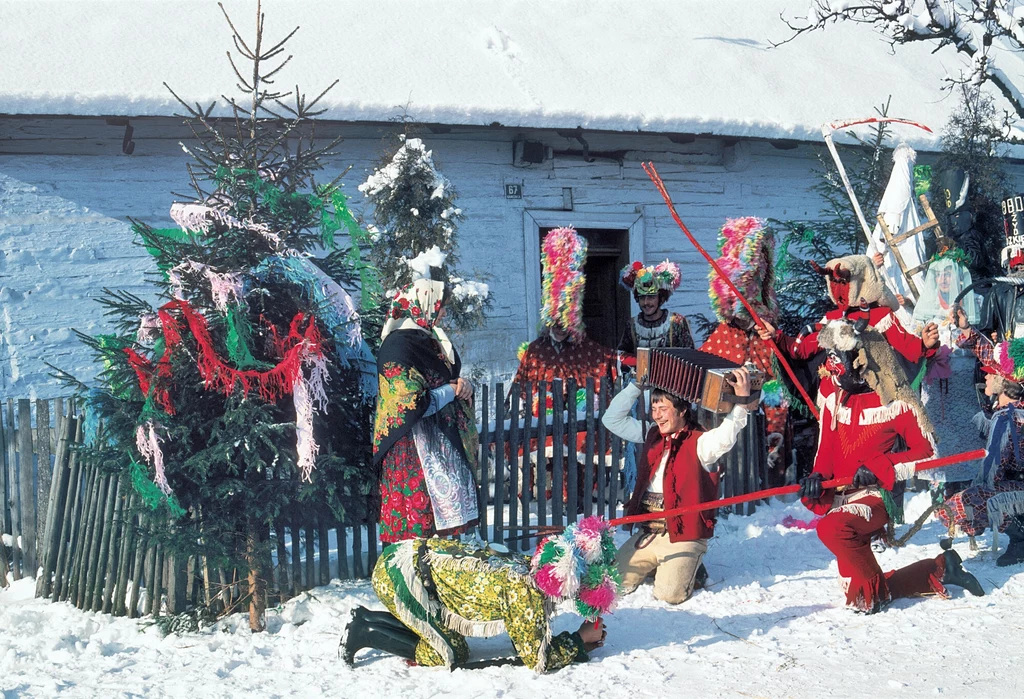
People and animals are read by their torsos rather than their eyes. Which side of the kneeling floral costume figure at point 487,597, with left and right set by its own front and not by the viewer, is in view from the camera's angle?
right

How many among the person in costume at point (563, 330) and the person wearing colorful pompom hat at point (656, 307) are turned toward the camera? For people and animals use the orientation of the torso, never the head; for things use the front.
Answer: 2

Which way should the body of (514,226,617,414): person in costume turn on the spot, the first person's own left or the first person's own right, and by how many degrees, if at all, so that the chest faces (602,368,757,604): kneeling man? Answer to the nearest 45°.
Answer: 0° — they already face them

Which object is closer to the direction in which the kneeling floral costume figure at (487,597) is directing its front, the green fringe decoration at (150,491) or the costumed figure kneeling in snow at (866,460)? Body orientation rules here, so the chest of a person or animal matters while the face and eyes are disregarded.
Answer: the costumed figure kneeling in snow

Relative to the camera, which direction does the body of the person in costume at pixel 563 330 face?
toward the camera

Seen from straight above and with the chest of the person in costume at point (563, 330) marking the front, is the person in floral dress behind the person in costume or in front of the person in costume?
in front

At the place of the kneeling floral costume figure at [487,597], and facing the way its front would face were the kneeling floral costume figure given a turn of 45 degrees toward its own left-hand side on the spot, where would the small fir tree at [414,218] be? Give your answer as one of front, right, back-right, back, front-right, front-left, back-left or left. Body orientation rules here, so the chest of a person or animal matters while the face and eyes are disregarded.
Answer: front-left

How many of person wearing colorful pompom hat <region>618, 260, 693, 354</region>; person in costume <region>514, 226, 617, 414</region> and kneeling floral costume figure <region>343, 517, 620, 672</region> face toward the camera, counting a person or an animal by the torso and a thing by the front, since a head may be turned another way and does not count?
2

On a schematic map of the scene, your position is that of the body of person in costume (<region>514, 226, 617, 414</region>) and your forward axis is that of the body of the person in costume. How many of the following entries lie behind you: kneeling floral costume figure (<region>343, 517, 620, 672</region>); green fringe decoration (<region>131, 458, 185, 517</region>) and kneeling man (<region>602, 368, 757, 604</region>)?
0

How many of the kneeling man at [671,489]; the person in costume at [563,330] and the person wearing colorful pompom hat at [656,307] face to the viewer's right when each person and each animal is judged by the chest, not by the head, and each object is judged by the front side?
0

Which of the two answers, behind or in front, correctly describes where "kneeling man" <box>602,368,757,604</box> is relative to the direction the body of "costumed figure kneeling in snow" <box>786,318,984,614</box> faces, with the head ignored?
in front

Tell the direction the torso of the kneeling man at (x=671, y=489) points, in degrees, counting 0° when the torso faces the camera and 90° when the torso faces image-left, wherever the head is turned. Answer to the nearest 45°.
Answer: approximately 45°

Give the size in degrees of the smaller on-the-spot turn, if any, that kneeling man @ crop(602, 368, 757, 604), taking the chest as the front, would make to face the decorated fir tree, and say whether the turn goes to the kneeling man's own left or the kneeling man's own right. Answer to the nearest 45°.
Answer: approximately 45° to the kneeling man's own right

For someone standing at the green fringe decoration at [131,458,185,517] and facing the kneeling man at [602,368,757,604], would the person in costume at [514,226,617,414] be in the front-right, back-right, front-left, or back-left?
front-left

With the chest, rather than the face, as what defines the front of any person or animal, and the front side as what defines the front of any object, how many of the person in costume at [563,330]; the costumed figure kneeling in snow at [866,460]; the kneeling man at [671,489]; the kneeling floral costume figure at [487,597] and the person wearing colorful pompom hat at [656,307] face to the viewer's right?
1

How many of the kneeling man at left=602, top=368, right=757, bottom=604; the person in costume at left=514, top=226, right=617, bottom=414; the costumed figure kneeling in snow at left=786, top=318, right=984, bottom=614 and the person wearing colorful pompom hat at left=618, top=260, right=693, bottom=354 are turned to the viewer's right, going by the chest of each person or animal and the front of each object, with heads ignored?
0

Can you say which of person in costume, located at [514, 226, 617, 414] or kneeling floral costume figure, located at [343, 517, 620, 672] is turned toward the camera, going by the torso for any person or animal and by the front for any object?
the person in costume

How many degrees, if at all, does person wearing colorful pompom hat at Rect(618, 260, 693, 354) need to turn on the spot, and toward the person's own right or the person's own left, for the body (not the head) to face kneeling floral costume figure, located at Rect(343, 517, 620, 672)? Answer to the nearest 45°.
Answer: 0° — they already face it
